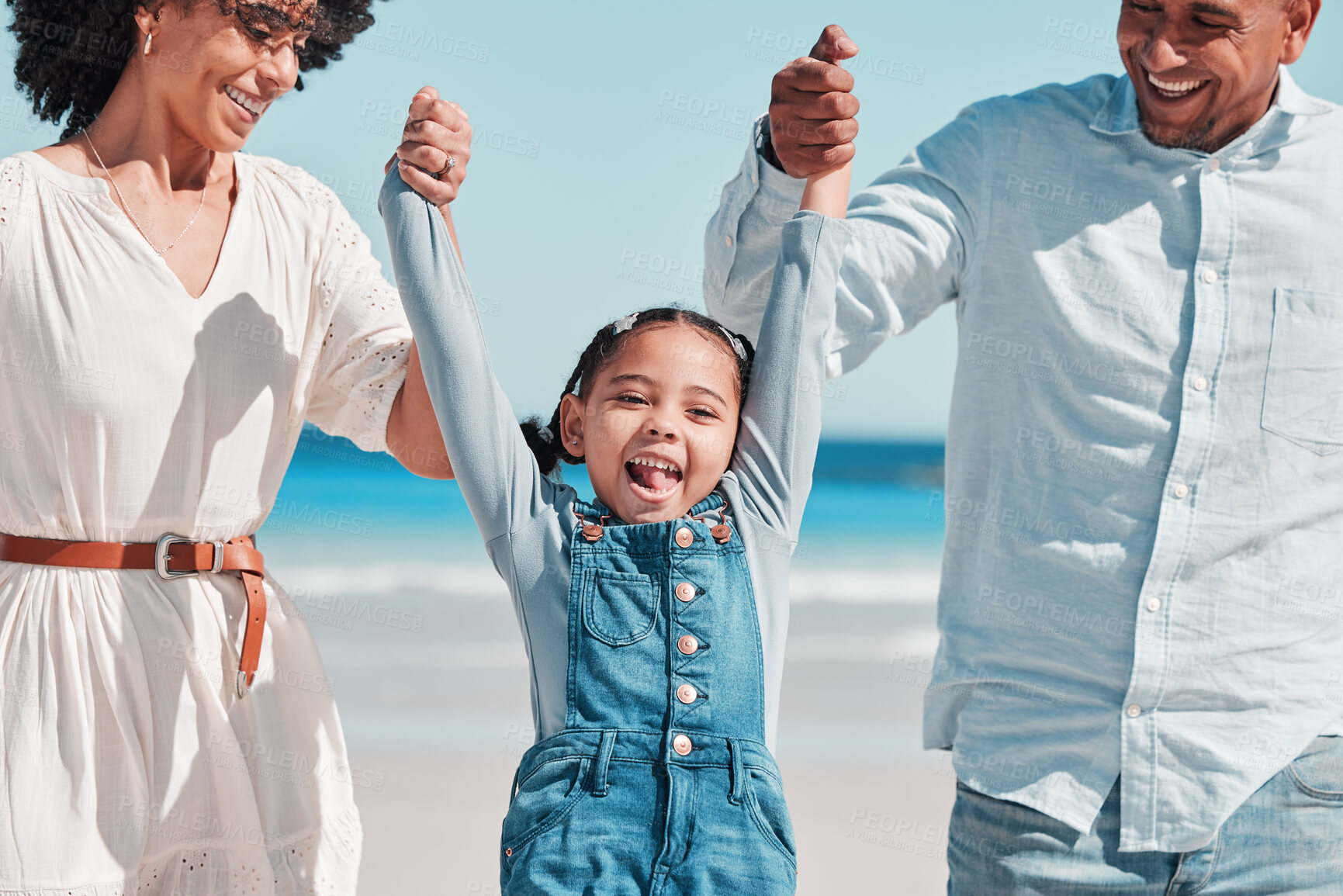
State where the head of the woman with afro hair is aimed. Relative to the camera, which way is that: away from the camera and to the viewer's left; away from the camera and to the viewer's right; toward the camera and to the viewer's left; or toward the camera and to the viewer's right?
toward the camera and to the viewer's right

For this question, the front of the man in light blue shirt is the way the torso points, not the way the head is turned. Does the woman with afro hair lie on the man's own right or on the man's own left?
on the man's own right

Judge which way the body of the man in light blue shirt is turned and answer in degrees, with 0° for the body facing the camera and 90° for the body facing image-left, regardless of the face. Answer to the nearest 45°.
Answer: approximately 0°

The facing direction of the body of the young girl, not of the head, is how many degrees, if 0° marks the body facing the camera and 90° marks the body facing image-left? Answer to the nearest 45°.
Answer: approximately 0°
